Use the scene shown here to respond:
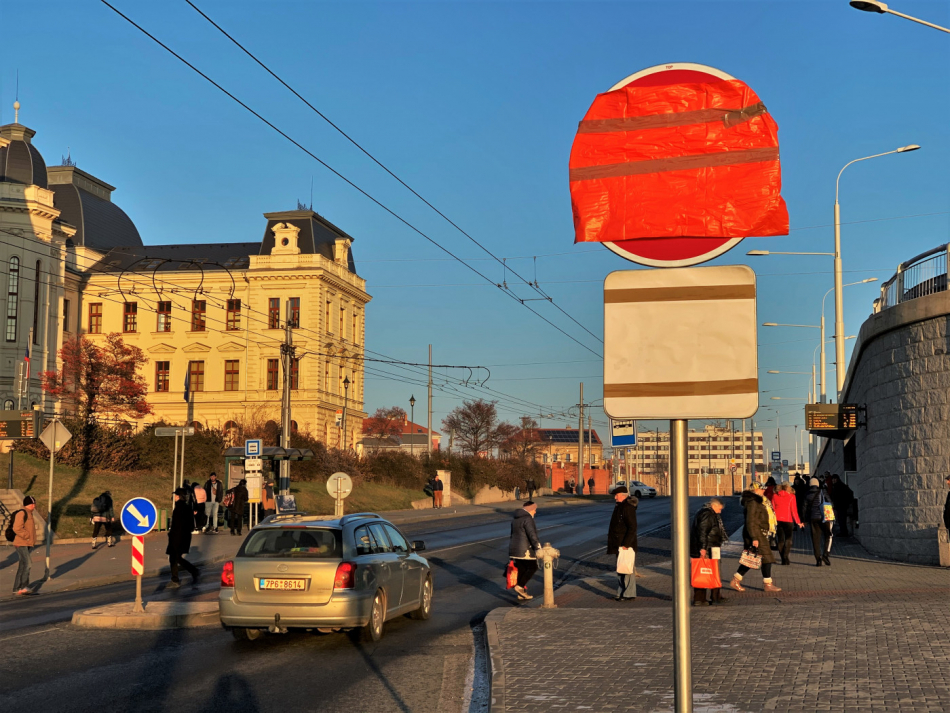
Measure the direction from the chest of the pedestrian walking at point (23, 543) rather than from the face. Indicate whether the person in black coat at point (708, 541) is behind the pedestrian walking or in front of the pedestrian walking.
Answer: in front

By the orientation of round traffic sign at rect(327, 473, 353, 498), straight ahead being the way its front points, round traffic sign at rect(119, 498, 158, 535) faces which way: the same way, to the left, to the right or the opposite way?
the opposite way

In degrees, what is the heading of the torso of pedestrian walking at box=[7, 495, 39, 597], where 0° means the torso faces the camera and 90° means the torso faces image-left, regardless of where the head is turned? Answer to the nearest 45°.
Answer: approximately 270°

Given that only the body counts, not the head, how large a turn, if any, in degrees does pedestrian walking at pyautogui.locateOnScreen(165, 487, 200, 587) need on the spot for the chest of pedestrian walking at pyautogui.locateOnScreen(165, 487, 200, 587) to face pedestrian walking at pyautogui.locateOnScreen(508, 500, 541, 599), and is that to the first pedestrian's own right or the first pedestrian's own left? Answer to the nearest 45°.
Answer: approximately 135° to the first pedestrian's own left

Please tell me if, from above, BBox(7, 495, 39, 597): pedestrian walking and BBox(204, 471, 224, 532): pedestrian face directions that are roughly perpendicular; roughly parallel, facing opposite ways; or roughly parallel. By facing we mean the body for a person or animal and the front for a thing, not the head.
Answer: roughly perpendicular

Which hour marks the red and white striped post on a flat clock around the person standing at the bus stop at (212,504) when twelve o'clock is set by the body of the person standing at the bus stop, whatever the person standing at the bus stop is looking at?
The red and white striped post is roughly at 12 o'clock from the person standing at the bus stop.

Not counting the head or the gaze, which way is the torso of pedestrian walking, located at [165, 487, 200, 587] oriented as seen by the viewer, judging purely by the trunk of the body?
to the viewer's left

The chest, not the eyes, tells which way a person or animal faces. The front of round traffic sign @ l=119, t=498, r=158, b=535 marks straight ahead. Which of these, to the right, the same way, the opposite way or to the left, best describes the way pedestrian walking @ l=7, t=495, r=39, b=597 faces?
to the left

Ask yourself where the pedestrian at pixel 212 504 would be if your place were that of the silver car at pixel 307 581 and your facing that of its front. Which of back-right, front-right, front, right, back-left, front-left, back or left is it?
front-left

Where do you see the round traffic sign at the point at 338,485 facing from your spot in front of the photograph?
facing away from the viewer

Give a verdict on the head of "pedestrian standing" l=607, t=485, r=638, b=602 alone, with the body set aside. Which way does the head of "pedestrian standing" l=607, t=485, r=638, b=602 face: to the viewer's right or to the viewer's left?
to the viewer's left
